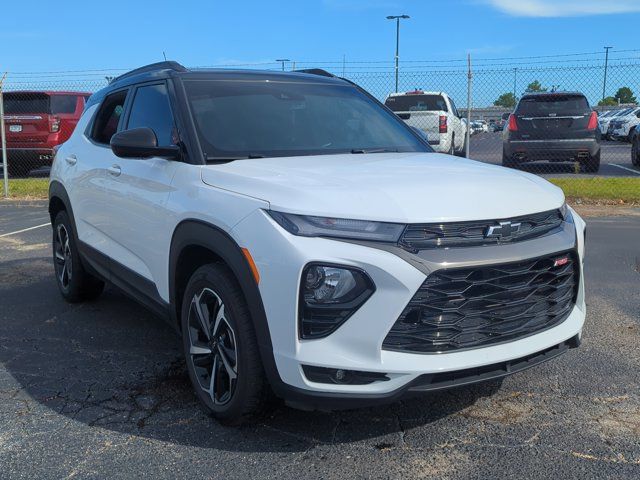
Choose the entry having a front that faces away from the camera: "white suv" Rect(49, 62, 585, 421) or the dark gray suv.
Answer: the dark gray suv

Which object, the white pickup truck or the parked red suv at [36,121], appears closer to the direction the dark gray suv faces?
the white pickup truck

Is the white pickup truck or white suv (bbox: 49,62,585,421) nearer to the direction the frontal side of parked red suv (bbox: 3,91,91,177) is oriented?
the white pickup truck

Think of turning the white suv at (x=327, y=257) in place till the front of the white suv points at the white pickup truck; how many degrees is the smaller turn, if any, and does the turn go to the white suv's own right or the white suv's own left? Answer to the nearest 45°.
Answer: approximately 135° to the white suv's own left

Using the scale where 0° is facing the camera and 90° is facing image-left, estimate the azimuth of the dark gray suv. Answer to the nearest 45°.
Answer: approximately 180°

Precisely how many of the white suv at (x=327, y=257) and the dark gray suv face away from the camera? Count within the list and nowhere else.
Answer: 1

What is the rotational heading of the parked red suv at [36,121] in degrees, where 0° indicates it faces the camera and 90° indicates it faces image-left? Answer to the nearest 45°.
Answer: approximately 225°

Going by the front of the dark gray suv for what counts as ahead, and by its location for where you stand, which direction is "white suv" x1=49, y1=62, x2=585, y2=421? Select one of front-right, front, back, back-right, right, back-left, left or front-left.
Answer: back

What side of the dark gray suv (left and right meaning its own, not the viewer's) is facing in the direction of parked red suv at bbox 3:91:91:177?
left

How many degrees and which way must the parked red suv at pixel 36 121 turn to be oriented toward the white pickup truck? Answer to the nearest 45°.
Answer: approximately 45° to its right
